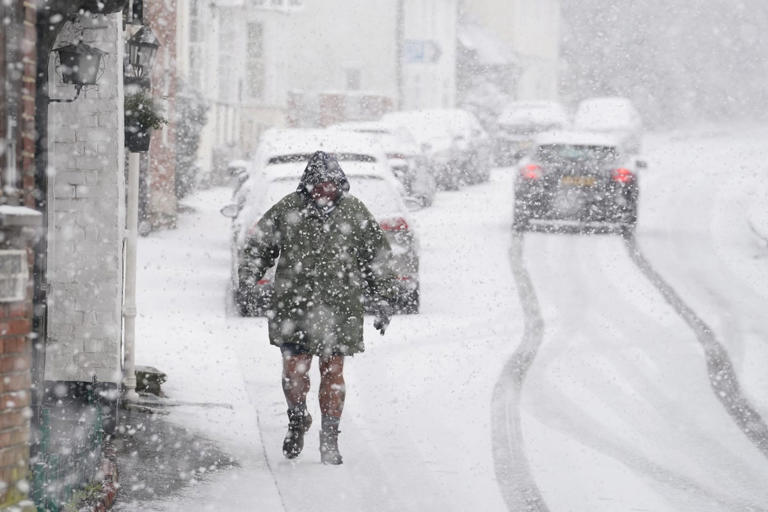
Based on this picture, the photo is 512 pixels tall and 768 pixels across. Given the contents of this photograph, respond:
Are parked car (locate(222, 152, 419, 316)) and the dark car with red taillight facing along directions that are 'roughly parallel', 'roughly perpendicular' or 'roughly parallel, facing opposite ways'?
roughly parallel

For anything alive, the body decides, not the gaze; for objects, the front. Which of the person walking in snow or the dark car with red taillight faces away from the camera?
the dark car with red taillight

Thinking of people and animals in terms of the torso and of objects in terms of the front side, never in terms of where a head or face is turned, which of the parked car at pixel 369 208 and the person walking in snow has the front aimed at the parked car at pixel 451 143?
the parked car at pixel 369 208

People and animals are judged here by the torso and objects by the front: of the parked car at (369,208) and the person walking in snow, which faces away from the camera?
the parked car

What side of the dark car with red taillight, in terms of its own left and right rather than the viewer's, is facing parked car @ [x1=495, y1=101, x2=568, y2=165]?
front

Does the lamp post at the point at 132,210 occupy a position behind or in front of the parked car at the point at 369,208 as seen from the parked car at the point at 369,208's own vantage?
behind

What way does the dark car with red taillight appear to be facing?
away from the camera

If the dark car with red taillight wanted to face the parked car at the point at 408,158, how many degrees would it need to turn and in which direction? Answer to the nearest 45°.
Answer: approximately 45° to its left

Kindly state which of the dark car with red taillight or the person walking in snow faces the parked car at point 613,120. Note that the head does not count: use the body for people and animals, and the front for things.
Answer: the dark car with red taillight

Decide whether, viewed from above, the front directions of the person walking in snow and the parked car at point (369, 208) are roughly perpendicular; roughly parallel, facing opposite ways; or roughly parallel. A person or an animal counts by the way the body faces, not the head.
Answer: roughly parallel, facing opposite ways

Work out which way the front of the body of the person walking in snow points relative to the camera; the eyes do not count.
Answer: toward the camera

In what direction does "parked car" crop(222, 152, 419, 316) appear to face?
away from the camera

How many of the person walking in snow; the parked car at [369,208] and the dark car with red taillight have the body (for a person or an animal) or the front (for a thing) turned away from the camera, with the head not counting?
2

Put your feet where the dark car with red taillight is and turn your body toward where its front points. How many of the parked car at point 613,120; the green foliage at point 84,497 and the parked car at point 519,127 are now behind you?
1

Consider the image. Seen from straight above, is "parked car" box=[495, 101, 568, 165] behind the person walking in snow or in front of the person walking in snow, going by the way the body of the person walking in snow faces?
behind

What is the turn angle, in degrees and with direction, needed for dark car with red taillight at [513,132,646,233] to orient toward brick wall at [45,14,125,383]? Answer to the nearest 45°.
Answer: approximately 180°
